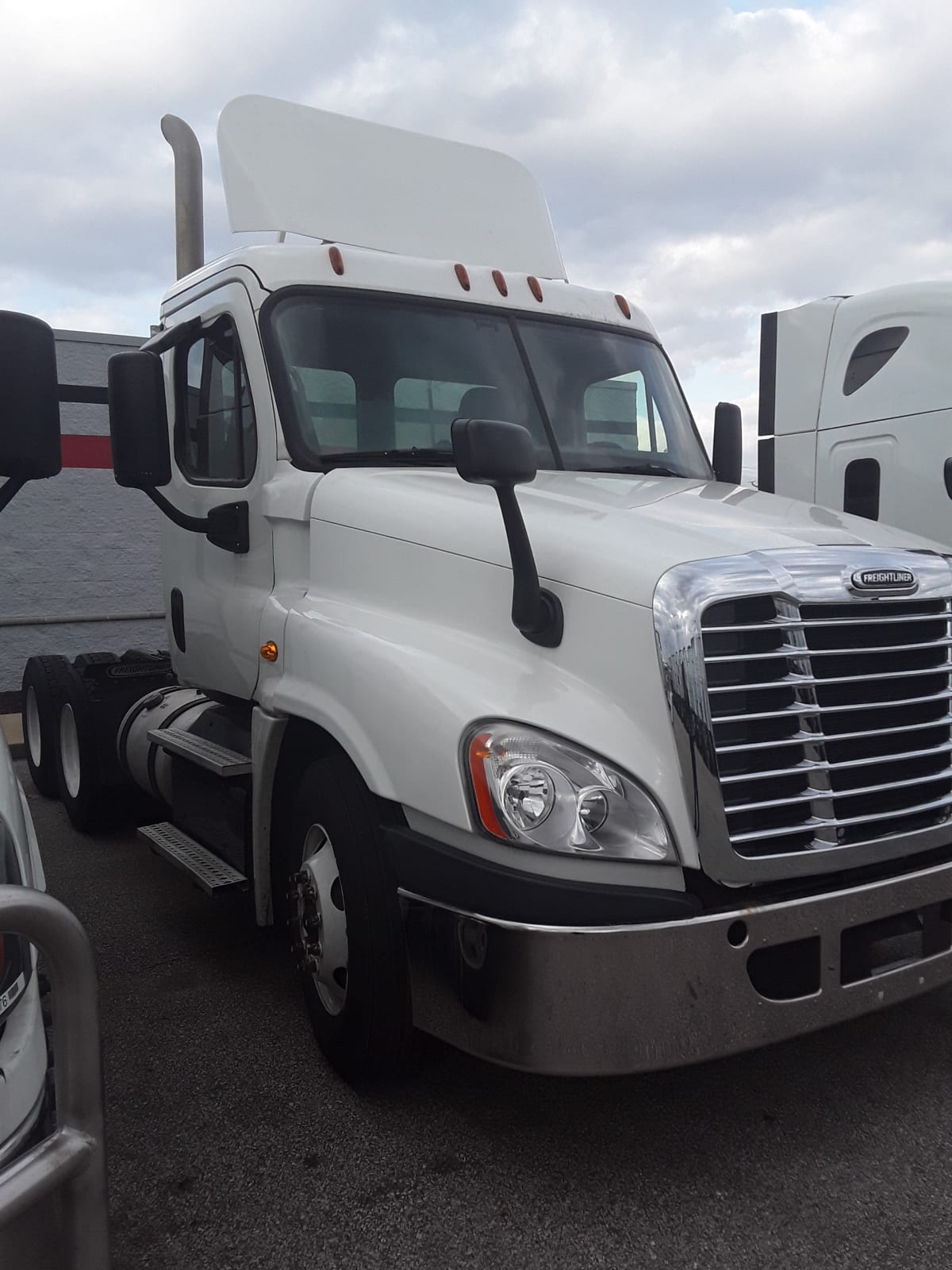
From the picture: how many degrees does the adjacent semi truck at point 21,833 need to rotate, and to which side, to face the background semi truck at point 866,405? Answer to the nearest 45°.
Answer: approximately 90° to its left

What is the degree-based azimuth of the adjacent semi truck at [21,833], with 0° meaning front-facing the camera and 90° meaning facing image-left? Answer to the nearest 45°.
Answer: approximately 315°

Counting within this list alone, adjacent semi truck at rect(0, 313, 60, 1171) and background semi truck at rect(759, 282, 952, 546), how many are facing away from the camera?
0

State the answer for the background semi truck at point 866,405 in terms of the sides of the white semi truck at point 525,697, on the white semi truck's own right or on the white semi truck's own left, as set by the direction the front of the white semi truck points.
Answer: on the white semi truck's own left

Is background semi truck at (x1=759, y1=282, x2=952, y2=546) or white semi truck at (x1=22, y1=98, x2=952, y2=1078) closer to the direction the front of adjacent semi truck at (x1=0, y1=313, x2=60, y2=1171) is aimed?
the white semi truck

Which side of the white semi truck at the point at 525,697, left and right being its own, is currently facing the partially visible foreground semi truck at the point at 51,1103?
right

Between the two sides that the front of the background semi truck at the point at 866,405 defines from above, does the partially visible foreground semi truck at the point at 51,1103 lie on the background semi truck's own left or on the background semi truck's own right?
on the background semi truck's own right
